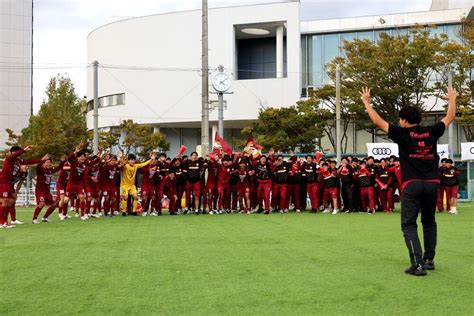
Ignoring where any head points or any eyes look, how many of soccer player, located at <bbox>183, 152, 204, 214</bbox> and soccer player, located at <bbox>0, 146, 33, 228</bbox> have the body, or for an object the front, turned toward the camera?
1

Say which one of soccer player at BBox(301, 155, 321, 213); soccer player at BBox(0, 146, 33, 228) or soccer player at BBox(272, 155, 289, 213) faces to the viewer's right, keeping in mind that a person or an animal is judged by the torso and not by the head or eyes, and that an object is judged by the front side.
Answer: soccer player at BBox(0, 146, 33, 228)

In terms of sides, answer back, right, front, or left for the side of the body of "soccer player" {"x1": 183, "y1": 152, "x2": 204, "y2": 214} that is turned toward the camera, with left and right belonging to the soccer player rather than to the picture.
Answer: front

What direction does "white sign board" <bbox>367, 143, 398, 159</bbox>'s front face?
toward the camera

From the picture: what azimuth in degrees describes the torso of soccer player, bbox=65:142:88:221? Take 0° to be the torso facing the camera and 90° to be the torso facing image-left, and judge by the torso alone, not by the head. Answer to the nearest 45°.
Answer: approximately 315°

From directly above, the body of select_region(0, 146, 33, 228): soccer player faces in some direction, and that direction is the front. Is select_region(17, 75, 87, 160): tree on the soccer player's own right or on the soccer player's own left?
on the soccer player's own left

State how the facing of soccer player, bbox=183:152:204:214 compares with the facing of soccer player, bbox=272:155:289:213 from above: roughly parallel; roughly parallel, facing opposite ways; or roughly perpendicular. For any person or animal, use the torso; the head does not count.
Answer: roughly parallel

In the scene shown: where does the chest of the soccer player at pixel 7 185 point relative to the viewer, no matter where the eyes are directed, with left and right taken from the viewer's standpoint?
facing to the right of the viewer

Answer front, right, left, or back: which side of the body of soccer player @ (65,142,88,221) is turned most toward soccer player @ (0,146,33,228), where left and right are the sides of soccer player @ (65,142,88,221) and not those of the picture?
right

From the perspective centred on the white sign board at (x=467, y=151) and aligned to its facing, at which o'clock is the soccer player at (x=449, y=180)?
The soccer player is roughly at 12 o'clock from the white sign board.

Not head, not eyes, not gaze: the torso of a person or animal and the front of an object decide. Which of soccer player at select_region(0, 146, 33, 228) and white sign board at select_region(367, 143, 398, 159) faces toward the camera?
the white sign board

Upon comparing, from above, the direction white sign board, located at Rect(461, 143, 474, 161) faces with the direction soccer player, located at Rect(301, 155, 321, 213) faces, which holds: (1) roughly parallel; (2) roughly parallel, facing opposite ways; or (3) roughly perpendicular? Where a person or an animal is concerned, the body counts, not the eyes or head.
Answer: roughly parallel

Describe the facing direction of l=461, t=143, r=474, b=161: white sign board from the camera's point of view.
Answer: facing the viewer

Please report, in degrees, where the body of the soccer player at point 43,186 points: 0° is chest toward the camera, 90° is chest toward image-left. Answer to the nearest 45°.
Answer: approximately 315°
